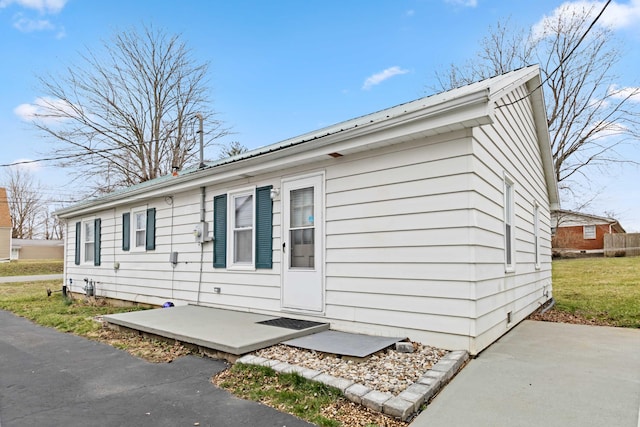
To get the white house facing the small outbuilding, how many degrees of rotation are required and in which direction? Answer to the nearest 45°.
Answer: approximately 90° to its right

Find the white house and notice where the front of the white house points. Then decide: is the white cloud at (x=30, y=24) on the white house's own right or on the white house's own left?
on the white house's own right

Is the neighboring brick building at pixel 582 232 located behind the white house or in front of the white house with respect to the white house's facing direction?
behind

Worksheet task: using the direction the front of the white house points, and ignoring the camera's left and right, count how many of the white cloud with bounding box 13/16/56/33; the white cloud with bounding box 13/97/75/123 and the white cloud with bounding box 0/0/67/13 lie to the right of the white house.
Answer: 3

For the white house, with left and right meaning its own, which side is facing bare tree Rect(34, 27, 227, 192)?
right

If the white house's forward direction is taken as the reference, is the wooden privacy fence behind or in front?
behind

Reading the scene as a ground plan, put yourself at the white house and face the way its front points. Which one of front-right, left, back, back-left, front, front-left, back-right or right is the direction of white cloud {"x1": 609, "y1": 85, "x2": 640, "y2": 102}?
back

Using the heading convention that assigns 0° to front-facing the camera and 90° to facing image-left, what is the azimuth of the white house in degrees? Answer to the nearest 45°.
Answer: approximately 45°

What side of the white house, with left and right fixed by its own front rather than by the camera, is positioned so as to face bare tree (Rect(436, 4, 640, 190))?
back

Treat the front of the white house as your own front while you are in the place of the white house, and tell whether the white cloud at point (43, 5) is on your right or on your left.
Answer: on your right

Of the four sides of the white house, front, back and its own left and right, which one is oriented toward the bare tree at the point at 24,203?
right

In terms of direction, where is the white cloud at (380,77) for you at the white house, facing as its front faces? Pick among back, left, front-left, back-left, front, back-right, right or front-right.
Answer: back-right
